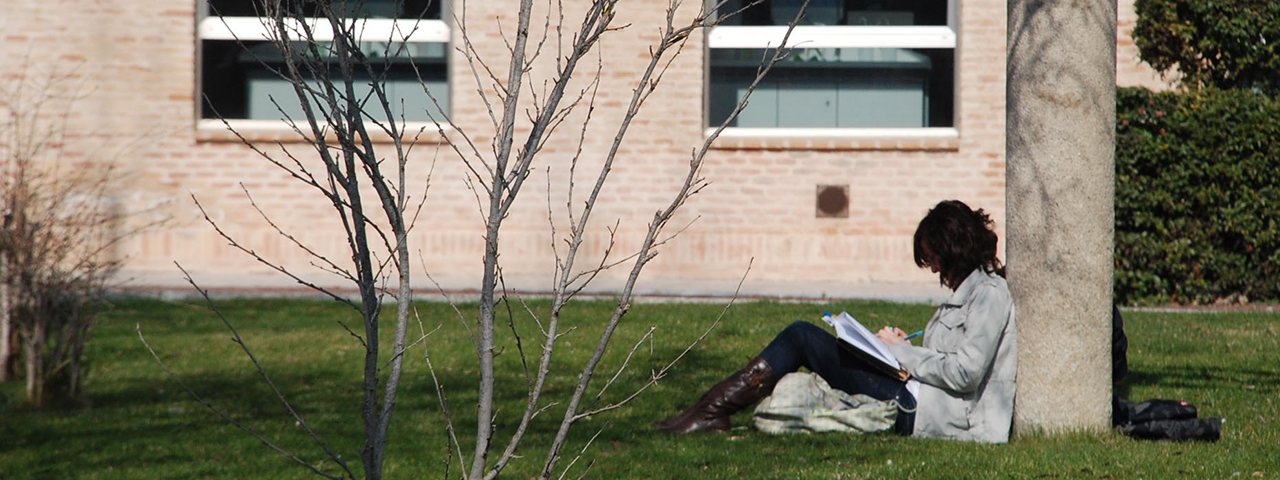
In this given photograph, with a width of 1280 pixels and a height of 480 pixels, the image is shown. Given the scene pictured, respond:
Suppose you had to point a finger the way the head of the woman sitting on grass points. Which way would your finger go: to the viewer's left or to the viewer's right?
to the viewer's left

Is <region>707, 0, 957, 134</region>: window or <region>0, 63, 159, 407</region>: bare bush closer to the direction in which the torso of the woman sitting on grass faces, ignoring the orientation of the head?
the bare bush

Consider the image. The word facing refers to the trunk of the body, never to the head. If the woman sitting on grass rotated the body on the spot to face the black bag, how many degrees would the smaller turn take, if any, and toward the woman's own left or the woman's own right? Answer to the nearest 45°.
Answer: approximately 180°

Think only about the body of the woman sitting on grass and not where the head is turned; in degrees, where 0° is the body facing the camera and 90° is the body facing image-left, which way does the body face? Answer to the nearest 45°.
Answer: approximately 90°

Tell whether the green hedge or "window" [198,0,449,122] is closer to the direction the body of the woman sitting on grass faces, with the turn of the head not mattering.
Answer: the window

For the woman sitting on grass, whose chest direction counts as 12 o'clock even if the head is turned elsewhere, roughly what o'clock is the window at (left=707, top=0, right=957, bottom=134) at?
The window is roughly at 3 o'clock from the woman sitting on grass.

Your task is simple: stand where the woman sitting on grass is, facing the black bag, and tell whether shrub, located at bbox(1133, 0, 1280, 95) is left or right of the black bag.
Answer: left

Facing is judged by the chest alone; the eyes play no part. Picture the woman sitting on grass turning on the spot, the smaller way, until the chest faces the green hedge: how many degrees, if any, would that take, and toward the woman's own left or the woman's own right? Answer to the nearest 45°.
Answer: approximately 135° to the woman's own right
